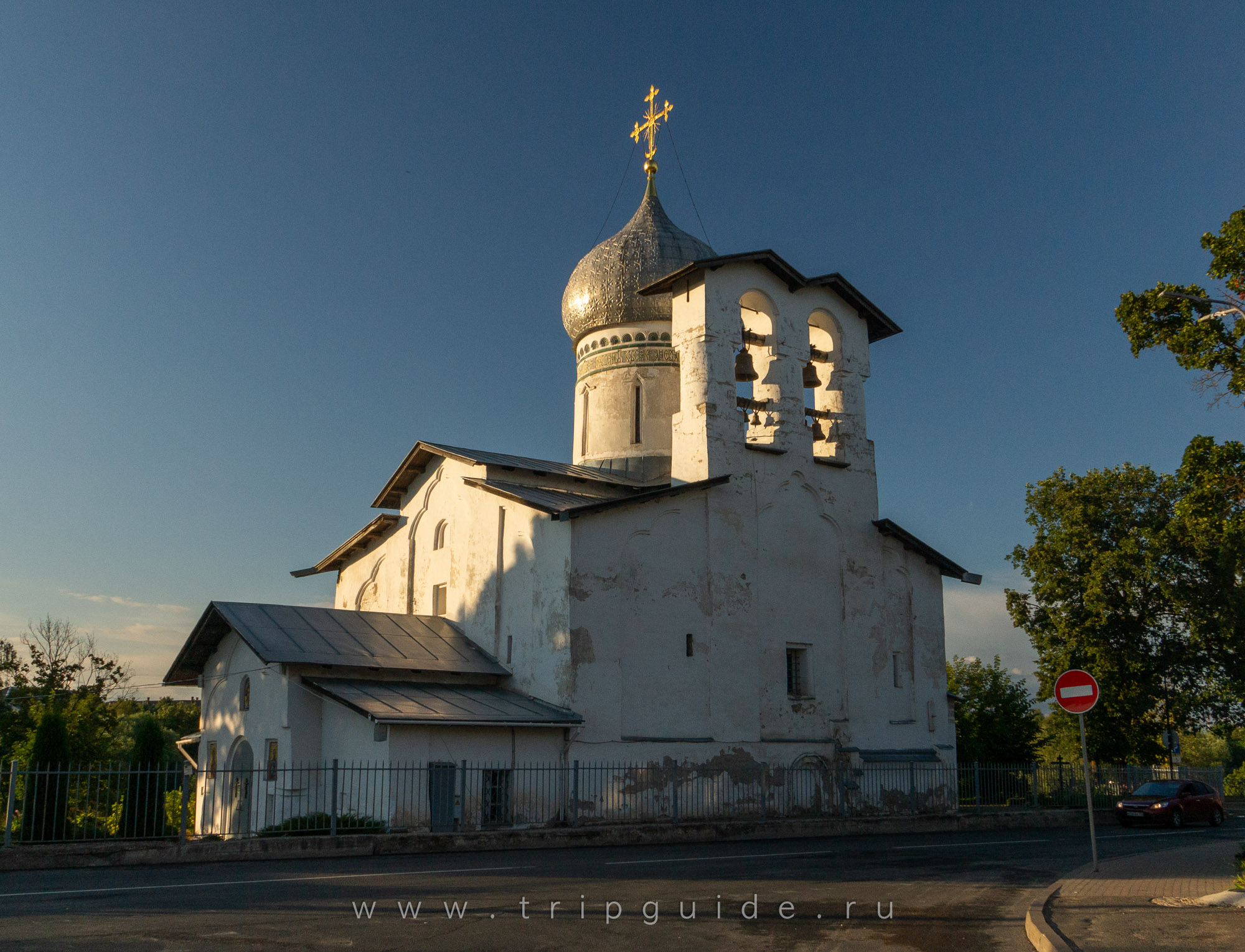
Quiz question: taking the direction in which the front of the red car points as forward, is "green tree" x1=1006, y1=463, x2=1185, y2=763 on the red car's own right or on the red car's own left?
on the red car's own right

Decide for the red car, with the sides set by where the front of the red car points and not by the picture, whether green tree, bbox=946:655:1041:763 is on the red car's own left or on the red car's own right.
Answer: on the red car's own right

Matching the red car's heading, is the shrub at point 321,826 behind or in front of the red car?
in front

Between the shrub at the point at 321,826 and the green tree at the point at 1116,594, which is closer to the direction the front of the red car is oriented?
the shrub

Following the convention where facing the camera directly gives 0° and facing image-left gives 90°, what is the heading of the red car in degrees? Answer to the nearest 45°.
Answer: approximately 45°

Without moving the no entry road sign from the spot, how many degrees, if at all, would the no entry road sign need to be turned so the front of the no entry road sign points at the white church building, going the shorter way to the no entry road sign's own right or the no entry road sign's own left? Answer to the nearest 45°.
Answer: approximately 135° to the no entry road sign's own right

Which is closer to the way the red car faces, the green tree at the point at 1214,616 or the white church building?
the white church building

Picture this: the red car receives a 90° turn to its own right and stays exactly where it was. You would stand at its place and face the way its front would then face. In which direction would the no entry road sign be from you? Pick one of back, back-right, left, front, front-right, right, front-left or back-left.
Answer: back-left

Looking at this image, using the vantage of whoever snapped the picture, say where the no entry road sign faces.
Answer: facing the viewer

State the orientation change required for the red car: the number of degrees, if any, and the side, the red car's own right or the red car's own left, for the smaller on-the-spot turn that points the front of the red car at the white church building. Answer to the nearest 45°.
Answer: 0° — it already faces it
